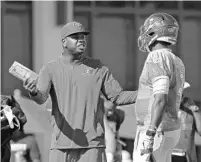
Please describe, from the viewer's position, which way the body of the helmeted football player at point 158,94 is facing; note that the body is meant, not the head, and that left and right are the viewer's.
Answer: facing to the left of the viewer

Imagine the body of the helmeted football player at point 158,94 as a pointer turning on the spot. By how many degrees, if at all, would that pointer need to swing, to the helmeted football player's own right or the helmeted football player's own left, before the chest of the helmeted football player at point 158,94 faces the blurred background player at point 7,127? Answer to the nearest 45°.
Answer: approximately 45° to the helmeted football player's own right
